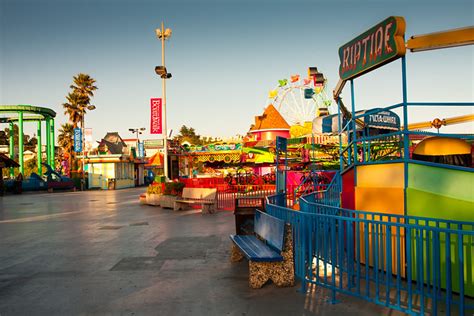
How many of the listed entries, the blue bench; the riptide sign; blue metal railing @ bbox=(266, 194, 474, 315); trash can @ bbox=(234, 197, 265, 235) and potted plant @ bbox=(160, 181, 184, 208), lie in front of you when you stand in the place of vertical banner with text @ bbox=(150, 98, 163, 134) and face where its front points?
5

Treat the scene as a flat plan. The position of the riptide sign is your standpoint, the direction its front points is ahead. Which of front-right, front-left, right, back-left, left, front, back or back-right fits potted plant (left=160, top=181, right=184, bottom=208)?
right

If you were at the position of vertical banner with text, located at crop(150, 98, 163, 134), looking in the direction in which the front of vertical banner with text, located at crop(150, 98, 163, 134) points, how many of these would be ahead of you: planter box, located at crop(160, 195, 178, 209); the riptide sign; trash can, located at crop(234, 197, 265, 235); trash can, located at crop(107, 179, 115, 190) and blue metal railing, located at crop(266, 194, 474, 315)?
4

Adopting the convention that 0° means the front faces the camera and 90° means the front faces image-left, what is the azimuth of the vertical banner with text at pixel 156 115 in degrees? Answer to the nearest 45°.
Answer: approximately 0°

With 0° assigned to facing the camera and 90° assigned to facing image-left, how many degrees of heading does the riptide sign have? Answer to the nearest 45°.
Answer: approximately 45°

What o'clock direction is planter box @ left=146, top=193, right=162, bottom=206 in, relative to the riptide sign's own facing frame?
The planter box is roughly at 3 o'clock from the riptide sign.

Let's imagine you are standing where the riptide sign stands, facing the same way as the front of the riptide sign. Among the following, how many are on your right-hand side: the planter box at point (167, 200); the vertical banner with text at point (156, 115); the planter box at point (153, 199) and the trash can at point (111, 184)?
4

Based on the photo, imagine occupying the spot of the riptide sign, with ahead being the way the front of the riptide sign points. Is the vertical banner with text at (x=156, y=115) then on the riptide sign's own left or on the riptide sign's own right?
on the riptide sign's own right

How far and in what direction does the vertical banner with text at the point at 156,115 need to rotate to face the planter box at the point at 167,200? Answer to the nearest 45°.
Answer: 0° — it already faces it
